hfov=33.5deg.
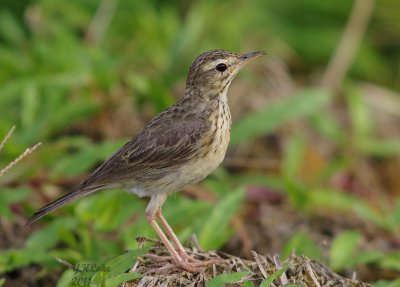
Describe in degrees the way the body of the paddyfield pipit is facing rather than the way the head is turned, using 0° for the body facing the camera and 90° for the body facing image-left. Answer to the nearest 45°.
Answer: approximately 270°
